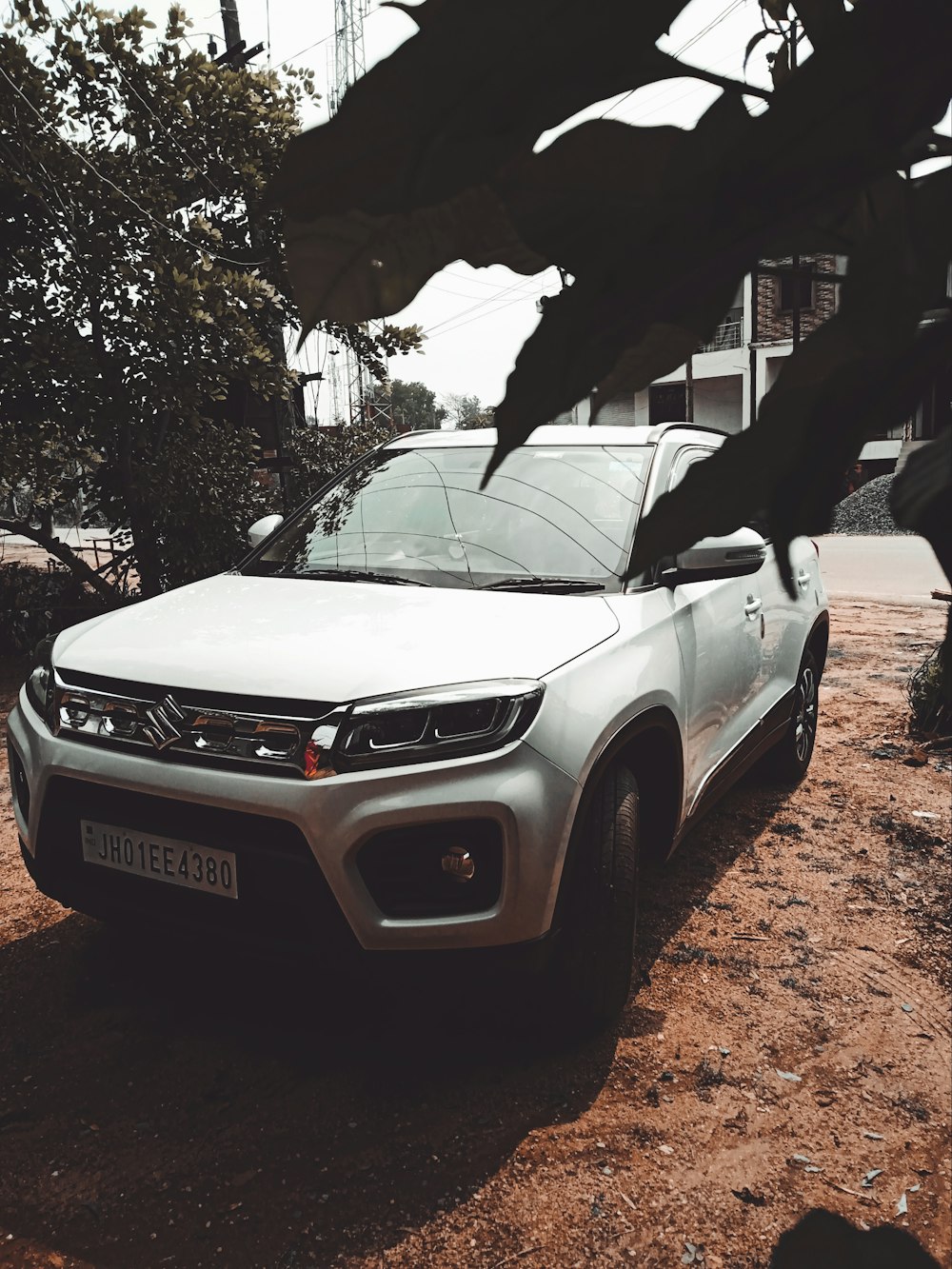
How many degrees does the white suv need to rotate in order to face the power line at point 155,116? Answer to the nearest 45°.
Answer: approximately 135° to its right

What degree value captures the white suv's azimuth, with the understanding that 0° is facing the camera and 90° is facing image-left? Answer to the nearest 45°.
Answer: approximately 45°

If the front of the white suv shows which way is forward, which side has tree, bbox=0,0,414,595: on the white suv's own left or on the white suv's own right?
on the white suv's own right

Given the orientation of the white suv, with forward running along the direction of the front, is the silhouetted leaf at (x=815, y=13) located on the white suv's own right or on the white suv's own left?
on the white suv's own left

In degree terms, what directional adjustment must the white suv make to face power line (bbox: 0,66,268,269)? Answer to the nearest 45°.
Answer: approximately 135° to its right

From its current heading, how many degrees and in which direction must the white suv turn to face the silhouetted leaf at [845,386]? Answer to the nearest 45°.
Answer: approximately 45° to its left

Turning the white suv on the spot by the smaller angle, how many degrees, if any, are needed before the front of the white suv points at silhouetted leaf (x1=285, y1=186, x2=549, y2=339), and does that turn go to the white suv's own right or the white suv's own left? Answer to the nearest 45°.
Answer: approximately 45° to the white suv's own left

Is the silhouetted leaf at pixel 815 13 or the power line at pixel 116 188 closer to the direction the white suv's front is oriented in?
the silhouetted leaf

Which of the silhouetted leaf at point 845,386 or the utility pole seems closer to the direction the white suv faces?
the silhouetted leaf
